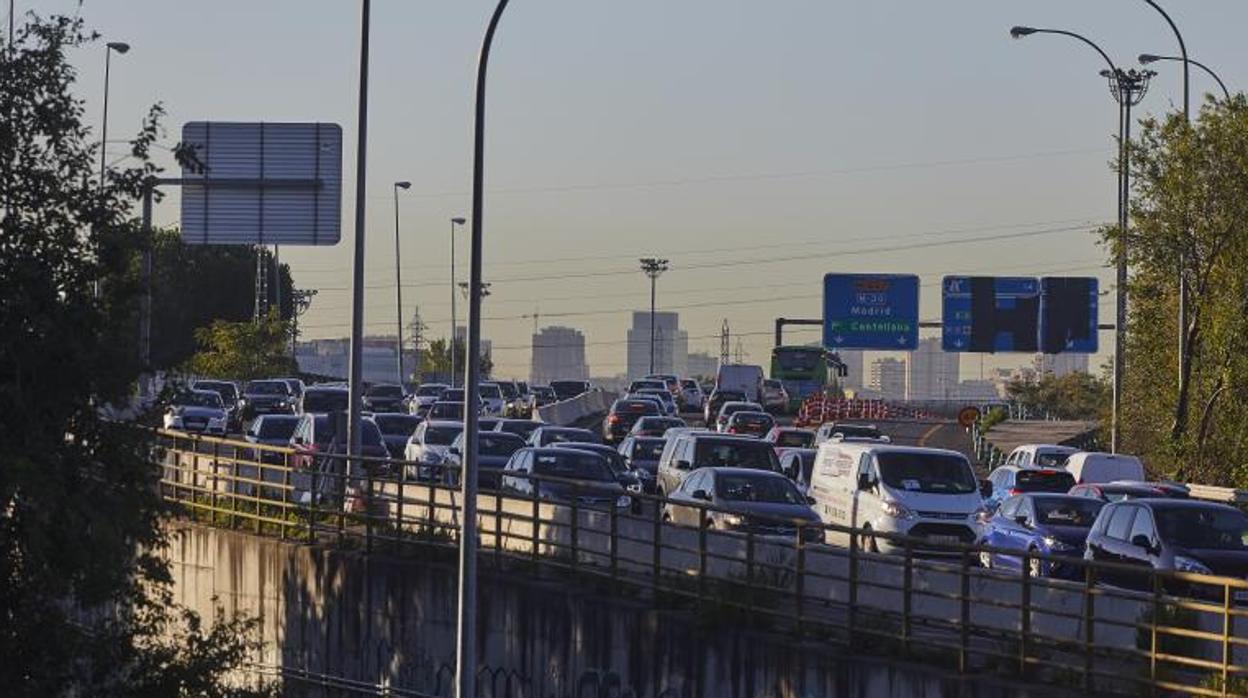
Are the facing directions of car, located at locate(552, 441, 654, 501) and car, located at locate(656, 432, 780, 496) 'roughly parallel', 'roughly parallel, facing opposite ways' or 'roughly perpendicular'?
roughly parallel

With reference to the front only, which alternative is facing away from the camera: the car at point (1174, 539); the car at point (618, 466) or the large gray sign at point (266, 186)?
the large gray sign

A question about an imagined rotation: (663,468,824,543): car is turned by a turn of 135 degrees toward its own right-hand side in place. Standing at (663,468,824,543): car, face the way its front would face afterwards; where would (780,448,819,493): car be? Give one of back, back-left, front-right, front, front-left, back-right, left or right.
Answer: right

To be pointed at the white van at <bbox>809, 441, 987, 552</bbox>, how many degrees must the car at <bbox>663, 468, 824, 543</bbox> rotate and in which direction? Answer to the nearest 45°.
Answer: approximately 45° to its left

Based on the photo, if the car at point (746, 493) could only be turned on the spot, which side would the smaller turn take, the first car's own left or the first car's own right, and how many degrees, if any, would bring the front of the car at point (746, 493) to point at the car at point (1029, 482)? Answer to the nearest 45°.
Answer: approximately 90° to the first car's own left

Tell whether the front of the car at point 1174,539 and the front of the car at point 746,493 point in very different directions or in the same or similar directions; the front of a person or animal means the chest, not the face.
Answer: same or similar directions

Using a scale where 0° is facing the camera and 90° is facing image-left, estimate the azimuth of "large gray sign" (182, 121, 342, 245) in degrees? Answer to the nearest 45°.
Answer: approximately 180°

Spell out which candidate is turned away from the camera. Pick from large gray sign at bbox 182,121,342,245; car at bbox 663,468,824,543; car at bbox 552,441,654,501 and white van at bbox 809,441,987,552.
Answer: the large gray sign

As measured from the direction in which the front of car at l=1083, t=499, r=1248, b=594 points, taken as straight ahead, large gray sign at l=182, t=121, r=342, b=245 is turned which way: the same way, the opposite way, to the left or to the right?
the opposite way

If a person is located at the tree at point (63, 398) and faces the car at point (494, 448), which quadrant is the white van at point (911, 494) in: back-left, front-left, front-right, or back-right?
front-right

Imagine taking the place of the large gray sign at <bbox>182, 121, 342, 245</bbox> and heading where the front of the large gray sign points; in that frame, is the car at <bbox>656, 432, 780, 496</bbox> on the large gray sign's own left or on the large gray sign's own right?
on the large gray sign's own right

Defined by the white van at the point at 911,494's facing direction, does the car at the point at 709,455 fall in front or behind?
behind

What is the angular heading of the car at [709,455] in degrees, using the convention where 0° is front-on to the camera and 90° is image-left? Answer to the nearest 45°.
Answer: approximately 315°

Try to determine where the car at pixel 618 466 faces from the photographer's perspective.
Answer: facing the viewer and to the right of the viewer
